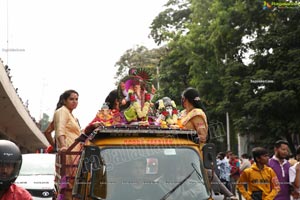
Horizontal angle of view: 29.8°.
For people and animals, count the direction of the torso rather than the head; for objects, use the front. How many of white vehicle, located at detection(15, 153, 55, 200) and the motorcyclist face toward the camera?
2

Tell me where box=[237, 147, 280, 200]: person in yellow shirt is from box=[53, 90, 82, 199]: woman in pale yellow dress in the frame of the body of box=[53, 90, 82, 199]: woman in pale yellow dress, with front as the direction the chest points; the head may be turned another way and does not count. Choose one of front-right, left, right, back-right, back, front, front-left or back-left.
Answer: front-left

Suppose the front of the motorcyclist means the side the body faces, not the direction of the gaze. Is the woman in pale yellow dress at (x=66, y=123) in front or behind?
behind

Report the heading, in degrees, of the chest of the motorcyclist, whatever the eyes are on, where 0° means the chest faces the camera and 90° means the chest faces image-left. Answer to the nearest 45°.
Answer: approximately 0°

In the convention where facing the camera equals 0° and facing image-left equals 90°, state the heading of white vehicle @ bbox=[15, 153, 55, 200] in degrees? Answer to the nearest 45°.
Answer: approximately 0°

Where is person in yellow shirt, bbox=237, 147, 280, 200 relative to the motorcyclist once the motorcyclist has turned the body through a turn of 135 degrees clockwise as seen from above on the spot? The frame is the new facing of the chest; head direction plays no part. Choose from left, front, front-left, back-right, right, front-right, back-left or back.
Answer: right
